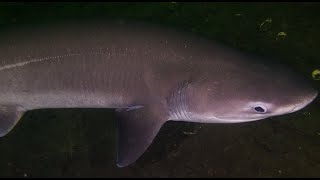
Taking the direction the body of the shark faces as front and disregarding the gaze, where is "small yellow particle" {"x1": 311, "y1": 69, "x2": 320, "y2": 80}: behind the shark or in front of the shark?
in front

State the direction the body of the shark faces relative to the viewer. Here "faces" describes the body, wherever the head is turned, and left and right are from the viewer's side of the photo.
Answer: facing to the right of the viewer
